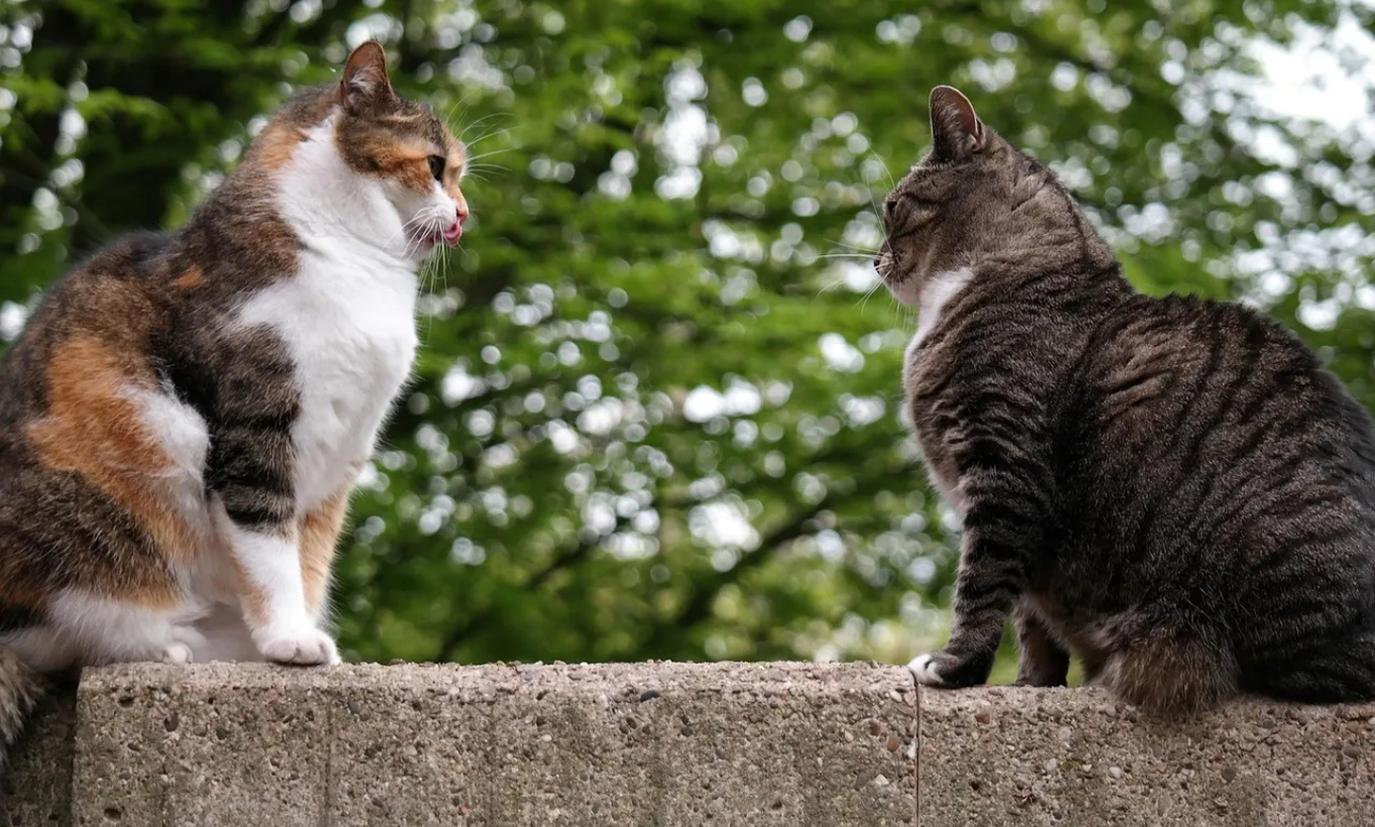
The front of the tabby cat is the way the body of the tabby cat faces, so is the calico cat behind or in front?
in front

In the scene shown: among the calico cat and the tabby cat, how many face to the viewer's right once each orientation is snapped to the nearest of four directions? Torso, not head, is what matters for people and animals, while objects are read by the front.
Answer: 1

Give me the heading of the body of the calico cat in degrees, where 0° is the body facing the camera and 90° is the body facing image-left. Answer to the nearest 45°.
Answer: approximately 270°

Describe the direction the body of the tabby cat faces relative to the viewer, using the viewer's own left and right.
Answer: facing to the left of the viewer

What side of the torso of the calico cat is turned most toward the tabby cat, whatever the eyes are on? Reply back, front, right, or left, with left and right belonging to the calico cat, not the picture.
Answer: front
